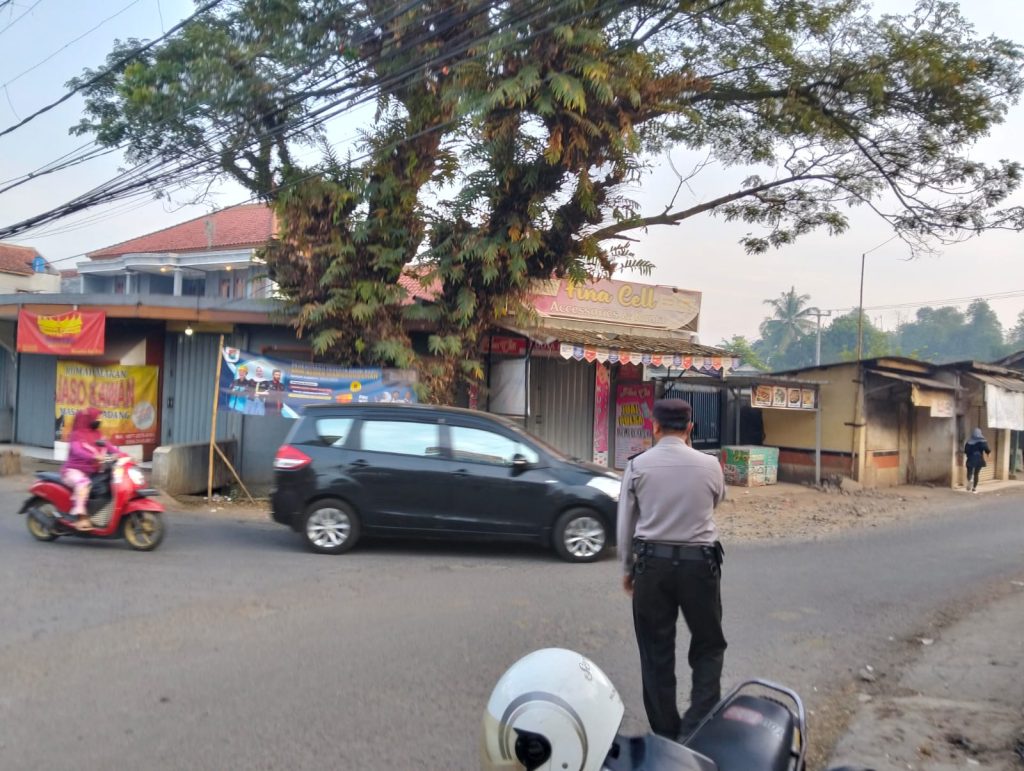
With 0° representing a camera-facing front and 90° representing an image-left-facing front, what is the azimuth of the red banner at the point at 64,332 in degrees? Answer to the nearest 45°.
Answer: approximately 0°

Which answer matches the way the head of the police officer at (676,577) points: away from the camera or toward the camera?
away from the camera

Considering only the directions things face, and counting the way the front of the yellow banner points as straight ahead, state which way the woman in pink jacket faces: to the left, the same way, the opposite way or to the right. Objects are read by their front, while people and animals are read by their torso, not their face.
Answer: to the left

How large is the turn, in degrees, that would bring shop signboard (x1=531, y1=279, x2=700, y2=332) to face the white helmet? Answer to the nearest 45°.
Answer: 0° — it already faces it

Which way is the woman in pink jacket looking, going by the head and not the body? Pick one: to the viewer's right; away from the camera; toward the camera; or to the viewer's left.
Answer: to the viewer's right

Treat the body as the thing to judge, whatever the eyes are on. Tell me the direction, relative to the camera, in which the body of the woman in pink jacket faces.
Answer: to the viewer's right

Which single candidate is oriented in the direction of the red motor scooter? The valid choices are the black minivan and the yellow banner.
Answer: the yellow banner

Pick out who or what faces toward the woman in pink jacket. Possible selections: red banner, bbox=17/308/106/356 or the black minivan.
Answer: the red banner

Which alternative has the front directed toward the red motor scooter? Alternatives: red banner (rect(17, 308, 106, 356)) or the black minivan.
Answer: the red banner

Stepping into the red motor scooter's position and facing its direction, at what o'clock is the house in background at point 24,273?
The house in background is roughly at 9 o'clock from the red motor scooter.

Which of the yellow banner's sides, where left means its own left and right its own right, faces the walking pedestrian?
left

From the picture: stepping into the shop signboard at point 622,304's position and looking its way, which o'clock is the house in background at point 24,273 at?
The house in background is roughly at 4 o'clock from the shop signboard.

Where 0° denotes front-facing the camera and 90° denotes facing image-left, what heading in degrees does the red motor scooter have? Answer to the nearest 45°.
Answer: approximately 270°
